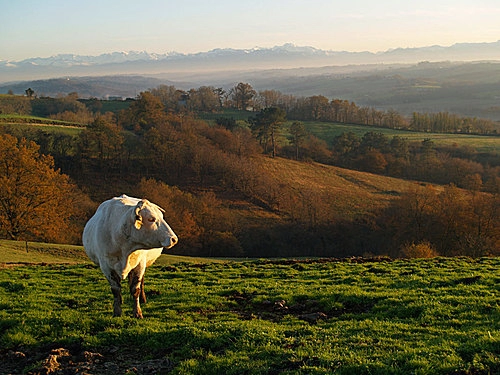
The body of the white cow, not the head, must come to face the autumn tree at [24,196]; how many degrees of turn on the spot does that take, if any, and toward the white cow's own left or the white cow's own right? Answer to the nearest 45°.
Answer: approximately 180°
